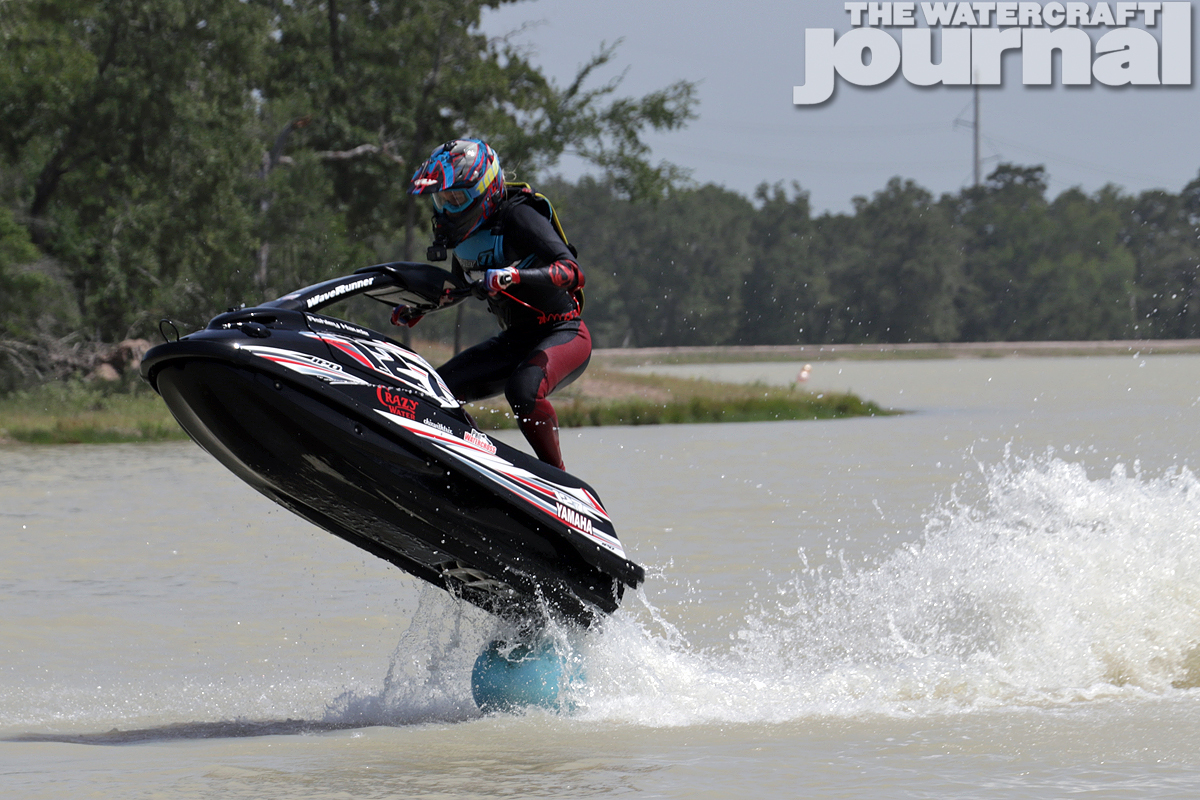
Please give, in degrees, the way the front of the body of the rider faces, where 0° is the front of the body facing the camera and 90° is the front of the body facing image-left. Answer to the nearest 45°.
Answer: approximately 45°
